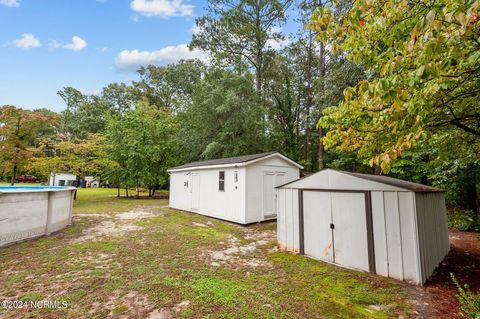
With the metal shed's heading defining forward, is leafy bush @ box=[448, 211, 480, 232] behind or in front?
behind

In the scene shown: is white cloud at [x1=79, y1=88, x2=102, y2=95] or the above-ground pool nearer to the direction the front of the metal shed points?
the above-ground pool

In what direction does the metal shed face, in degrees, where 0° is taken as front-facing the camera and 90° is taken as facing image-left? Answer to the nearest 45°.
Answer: approximately 45°

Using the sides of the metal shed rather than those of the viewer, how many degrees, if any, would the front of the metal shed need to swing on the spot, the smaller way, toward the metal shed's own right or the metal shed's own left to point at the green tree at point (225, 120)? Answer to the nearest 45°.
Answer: approximately 90° to the metal shed's own right
